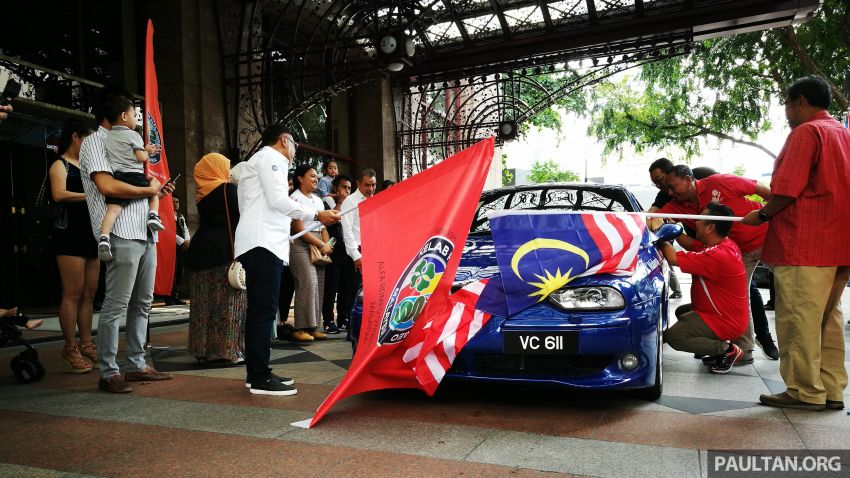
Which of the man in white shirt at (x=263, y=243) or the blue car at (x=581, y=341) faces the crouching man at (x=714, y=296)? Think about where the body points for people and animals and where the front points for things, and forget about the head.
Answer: the man in white shirt

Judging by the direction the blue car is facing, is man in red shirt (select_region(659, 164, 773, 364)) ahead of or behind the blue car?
behind

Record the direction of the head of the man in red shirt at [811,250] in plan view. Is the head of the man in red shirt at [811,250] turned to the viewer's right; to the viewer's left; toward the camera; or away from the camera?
to the viewer's left

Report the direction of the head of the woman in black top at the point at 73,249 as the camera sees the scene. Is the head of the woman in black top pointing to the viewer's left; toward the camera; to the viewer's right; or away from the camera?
to the viewer's right

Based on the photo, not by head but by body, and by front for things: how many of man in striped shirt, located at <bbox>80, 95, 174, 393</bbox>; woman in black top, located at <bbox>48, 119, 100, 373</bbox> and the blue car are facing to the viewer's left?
0

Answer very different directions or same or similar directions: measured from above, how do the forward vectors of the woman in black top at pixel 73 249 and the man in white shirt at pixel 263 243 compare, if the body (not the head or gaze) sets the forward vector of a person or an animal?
same or similar directions

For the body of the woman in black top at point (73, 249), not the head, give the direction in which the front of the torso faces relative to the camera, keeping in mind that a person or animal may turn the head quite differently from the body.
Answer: to the viewer's right

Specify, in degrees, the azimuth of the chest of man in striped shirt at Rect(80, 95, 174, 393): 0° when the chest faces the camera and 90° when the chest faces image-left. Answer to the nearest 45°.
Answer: approximately 270°

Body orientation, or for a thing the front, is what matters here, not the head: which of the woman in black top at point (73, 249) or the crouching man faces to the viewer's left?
the crouching man

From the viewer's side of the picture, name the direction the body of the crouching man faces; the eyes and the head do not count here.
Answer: to the viewer's left

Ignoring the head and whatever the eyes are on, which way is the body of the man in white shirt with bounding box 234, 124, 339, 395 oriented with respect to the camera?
to the viewer's right

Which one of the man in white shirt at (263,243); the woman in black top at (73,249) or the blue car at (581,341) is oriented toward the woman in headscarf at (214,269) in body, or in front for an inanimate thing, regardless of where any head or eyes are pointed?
the woman in black top

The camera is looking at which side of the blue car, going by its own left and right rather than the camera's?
front

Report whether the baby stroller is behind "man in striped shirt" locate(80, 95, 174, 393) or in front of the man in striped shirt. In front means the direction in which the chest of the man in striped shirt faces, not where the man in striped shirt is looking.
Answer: behind
